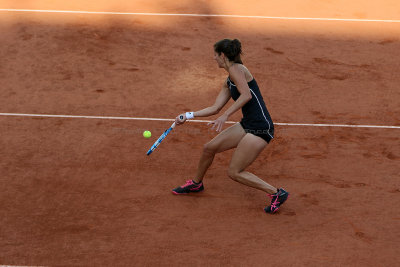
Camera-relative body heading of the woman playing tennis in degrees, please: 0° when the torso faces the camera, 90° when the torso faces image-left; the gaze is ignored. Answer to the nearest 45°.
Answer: approximately 90°

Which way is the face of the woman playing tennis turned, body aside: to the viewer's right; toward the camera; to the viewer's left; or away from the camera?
to the viewer's left
